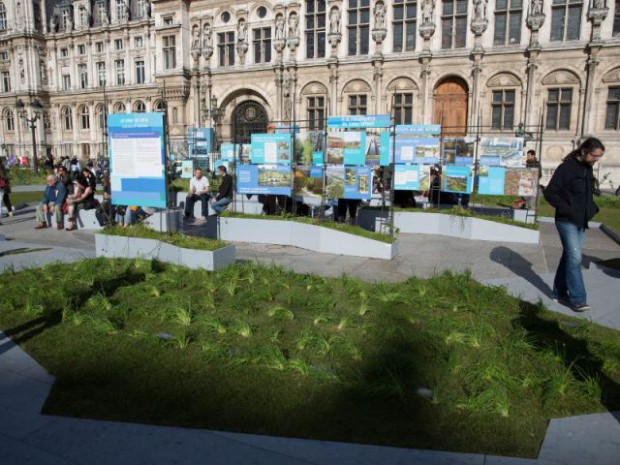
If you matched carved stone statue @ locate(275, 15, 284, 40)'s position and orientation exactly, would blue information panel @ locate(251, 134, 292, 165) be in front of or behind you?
in front

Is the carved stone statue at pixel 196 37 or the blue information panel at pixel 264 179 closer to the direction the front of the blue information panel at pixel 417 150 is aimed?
the blue information panel

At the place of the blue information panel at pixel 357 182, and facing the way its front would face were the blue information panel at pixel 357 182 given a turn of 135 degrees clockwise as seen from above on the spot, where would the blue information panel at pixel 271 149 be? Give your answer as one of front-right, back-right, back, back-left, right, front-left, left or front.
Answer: front-left

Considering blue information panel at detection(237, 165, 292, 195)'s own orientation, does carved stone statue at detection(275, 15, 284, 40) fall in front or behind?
behind

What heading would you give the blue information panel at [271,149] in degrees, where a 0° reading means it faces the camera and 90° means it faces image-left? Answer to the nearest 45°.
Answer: approximately 0°

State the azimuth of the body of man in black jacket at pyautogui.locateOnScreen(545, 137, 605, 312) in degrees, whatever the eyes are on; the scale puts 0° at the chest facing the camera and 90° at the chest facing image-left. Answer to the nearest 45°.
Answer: approximately 315°

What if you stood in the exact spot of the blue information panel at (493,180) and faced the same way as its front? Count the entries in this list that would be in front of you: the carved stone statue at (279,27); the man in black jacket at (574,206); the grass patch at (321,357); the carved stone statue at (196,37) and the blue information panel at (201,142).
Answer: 2

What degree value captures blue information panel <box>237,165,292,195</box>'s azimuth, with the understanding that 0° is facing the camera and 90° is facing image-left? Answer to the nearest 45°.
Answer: approximately 0°

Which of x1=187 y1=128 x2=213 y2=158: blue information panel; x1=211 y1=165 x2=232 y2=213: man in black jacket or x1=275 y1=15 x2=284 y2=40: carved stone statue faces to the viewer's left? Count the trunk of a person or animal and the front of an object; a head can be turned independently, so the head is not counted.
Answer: the man in black jacket

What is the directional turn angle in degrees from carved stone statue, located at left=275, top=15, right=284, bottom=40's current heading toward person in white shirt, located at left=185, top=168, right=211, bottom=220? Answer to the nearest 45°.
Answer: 0° — it already faces them

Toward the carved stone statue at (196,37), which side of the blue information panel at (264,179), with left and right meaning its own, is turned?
back
